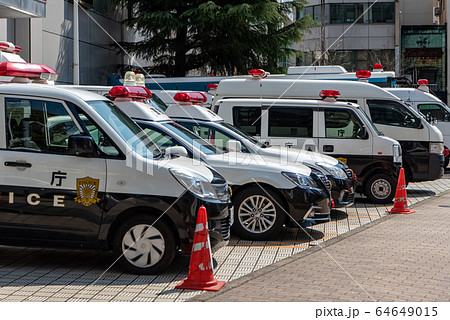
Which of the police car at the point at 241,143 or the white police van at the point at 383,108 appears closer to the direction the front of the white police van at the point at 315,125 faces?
the white police van

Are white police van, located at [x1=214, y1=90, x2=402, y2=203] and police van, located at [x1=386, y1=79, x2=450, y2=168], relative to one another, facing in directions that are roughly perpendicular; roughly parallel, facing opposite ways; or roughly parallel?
roughly parallel

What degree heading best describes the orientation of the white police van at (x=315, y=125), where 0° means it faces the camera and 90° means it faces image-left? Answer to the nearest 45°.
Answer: approximately 270°

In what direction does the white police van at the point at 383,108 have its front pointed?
to the viewer's right

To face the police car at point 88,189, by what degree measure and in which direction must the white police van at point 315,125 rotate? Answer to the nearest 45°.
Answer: approximately 90° to its right

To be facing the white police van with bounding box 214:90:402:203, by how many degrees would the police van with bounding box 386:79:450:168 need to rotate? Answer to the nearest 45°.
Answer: approximately 90° to its right

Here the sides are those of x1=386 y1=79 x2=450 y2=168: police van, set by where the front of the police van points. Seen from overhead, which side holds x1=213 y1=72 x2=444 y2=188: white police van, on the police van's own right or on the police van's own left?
on the police van's own right

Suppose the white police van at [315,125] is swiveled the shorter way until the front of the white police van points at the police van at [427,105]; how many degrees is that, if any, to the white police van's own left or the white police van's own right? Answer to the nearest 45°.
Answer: approximately 45° to the white police van's own left

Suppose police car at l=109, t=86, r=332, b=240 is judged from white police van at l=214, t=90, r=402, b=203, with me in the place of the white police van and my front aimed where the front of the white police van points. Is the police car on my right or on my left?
on my right

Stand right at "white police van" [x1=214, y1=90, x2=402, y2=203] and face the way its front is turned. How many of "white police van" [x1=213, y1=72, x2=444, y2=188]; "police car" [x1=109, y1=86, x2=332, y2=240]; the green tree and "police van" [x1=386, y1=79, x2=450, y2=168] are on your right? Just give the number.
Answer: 1

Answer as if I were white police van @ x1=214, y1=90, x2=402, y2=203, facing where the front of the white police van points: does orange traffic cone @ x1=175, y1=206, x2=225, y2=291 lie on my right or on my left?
on my right

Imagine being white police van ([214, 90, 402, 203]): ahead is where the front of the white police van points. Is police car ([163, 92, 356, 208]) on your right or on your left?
on your right

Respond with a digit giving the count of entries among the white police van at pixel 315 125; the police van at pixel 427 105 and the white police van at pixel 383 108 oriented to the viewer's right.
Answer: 3

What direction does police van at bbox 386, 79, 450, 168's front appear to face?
to the viewer's right

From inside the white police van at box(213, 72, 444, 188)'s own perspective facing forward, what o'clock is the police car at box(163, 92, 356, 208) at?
The police car is roughly at 4 o'clock from the white police van.

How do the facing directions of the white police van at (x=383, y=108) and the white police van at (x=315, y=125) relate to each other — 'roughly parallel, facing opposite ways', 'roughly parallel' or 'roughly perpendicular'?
roughly parallel

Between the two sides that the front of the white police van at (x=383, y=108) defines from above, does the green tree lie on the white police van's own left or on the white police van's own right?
on the white police van's own left
